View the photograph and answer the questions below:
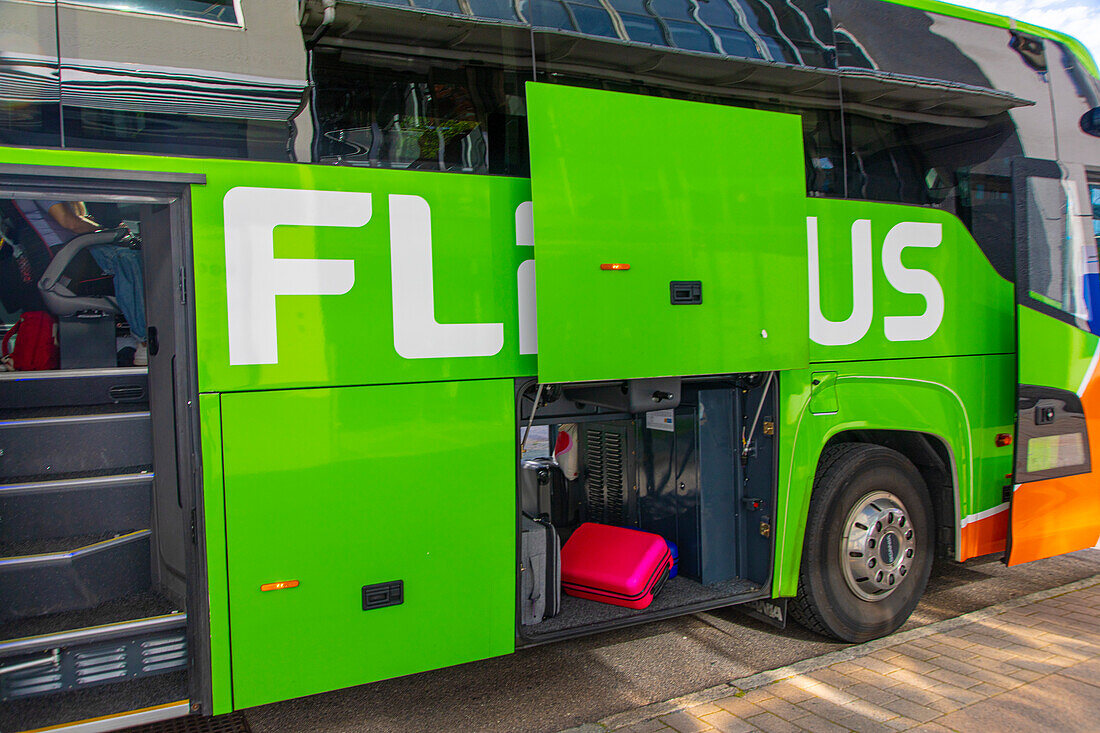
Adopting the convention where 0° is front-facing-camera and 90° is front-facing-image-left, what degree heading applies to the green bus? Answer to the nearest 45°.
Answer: approximately 225°

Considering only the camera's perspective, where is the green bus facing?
facing away from the viewer and to the right of the viewer
